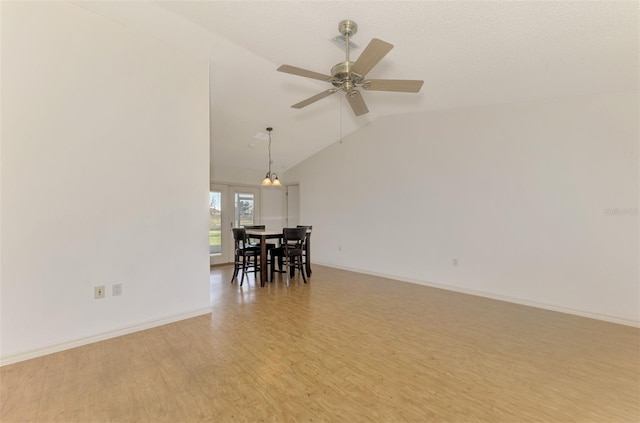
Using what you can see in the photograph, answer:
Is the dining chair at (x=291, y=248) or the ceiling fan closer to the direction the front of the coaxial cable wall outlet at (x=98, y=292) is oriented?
the ceiling fan

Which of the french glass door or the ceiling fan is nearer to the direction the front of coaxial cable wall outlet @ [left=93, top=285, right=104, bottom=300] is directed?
the ceiling fan

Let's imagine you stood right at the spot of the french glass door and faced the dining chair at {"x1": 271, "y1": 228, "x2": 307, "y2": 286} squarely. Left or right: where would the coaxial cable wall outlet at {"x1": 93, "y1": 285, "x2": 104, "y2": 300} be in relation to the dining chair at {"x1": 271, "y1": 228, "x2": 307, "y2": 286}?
right

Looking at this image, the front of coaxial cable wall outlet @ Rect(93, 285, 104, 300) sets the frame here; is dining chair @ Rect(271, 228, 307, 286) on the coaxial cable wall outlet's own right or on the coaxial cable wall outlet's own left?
on the coaxial cable wall outlet's own left

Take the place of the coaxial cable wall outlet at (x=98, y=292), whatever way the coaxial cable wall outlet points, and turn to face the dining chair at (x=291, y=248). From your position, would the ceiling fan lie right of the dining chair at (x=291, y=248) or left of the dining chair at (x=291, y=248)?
right

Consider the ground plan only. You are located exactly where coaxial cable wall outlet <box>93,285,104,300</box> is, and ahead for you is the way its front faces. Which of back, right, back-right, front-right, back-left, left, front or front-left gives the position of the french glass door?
back-left

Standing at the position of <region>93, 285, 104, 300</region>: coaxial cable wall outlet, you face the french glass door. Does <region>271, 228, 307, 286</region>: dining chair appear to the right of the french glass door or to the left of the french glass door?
right

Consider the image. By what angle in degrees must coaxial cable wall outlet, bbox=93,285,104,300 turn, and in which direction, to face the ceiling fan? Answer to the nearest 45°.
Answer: approximately 45° to its left

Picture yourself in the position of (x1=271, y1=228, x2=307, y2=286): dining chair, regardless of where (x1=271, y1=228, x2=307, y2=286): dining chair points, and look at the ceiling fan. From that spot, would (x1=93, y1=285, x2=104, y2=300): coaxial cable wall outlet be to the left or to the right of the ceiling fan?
right
